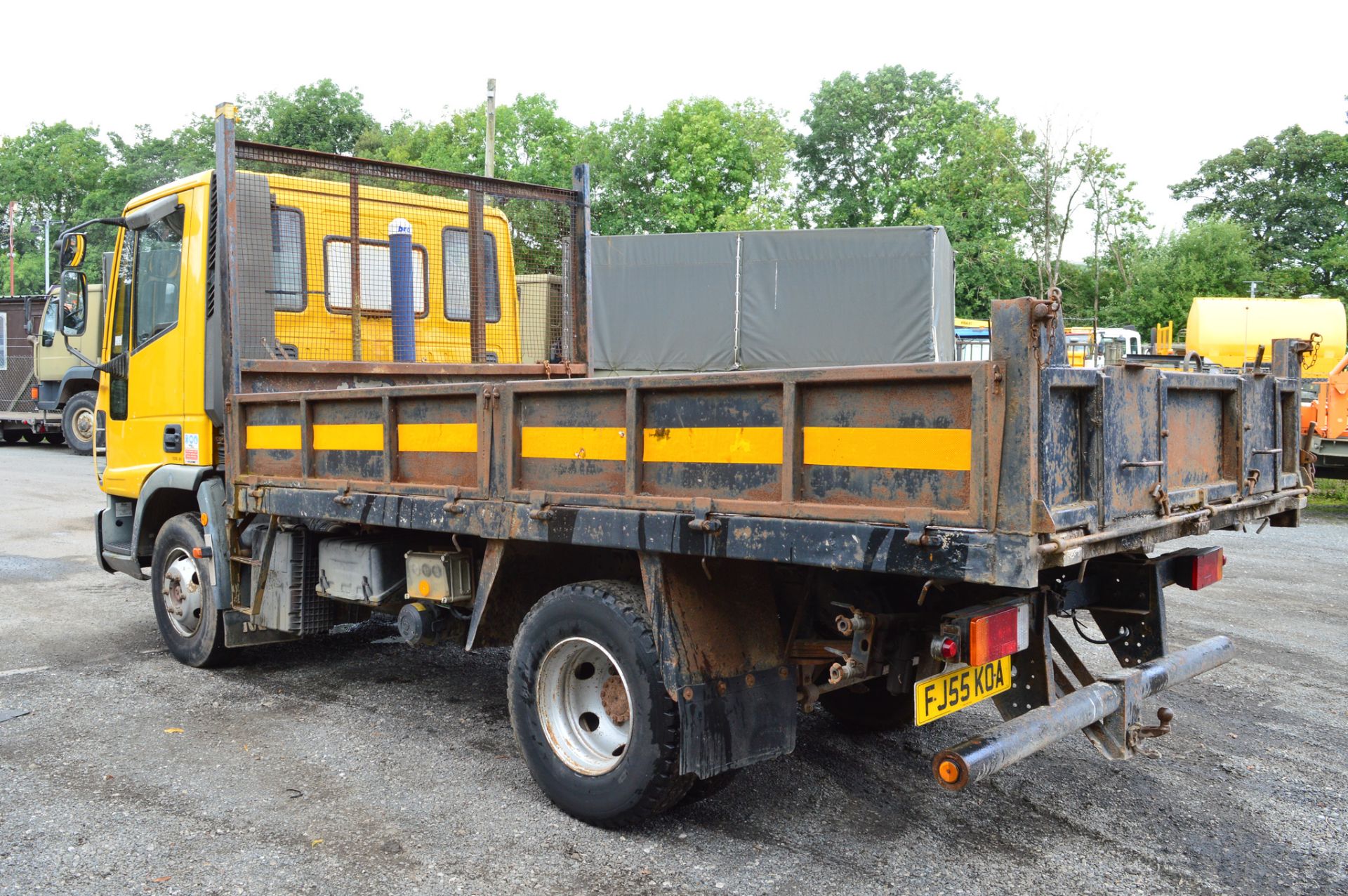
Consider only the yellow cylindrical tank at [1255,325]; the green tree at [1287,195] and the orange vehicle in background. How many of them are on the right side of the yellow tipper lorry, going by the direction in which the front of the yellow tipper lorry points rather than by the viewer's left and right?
3

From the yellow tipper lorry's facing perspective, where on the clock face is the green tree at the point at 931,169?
The green tree is roughly at 2 o'clock from the yellow tipper lorry.

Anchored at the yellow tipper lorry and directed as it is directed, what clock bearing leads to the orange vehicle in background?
The orange vehicle in background is roughly at 3 o'clock from the yellow tipper lorry.

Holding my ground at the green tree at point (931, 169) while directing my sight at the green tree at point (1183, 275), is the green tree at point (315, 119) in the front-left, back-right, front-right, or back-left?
back-right

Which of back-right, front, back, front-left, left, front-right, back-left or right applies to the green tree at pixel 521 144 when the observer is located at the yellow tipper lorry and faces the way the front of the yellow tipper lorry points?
front-right

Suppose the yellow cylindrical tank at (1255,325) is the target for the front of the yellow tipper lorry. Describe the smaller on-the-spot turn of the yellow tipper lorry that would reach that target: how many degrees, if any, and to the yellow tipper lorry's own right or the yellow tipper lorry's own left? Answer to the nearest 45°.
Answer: approximately 90° to the yellow tipper lorry's own right

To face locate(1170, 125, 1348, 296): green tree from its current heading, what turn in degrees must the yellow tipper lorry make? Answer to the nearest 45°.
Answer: approximately 90° to its right

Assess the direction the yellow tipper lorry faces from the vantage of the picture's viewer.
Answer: facing away from the viewer and to the left of the viewer

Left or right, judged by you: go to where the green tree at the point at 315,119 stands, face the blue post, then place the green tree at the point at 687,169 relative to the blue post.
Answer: left

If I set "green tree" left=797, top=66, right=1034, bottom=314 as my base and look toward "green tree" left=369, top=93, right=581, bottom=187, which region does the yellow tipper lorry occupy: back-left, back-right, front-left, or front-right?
front-left

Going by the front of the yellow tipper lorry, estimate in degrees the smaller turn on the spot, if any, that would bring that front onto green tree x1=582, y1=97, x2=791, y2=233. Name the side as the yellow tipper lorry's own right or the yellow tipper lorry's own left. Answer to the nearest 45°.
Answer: approximately 45° to the yellow tipper lorry's own right

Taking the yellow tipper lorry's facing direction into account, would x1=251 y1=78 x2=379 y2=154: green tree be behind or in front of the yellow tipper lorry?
in front
